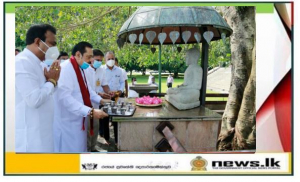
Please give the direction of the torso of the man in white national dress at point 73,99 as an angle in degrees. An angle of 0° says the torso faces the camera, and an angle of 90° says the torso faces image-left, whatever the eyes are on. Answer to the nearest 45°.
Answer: approximately 270°

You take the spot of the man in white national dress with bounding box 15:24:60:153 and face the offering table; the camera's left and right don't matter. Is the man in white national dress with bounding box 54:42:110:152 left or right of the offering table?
left

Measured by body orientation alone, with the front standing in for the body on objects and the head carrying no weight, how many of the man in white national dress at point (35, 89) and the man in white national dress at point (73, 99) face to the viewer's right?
2

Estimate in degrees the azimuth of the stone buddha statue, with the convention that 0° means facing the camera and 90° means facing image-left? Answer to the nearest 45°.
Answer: approximately 90°

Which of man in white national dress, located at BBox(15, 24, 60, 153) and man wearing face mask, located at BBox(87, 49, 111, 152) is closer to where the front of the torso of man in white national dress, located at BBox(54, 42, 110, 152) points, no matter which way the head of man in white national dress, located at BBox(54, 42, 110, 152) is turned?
the man wearing face mask

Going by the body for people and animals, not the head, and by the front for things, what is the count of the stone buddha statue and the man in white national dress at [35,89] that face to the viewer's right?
1

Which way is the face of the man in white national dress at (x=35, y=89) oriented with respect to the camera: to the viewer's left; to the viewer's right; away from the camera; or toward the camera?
to the viewer's right

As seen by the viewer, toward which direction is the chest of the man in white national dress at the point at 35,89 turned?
to the viewer's right

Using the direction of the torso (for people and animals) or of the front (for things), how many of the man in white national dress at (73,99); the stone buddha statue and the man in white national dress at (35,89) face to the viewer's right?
2

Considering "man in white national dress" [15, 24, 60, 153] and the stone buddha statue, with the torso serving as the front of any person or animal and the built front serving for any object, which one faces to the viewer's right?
the man in white national dress
